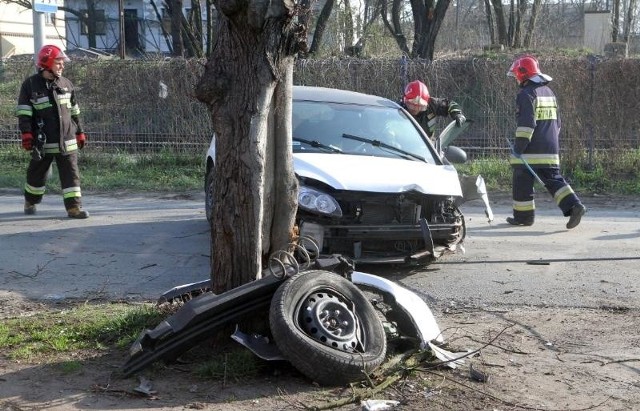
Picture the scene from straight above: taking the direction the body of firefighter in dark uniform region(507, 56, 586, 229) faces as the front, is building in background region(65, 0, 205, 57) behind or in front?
in front

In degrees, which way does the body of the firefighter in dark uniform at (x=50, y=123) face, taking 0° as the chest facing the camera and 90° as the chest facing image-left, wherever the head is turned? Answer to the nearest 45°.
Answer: approximately 315°

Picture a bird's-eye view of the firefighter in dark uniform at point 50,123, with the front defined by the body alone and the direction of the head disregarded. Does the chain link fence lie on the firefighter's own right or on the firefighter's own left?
on the firefighter's own left

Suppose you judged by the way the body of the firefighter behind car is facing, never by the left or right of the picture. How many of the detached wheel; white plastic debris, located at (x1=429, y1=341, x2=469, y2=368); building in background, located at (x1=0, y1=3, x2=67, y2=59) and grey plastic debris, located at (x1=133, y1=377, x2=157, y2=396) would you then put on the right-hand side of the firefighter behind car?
1

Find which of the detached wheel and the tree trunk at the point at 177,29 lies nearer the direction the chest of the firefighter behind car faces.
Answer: the detached wheel

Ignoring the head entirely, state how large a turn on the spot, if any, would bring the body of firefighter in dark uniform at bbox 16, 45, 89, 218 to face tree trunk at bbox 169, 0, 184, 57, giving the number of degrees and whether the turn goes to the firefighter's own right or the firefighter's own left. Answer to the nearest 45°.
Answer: approximately 135° to the firefighter's own left

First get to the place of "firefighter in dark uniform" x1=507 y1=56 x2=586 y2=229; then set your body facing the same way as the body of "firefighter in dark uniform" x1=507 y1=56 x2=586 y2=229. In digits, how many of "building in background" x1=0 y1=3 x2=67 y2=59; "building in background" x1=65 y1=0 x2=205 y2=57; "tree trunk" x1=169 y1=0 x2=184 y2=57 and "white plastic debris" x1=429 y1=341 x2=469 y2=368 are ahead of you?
3

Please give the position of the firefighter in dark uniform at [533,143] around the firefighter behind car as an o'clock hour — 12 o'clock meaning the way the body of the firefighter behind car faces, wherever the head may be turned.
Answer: The firefighter in dark uniform is roughly at 7 o'clock from the firefighter behind car.

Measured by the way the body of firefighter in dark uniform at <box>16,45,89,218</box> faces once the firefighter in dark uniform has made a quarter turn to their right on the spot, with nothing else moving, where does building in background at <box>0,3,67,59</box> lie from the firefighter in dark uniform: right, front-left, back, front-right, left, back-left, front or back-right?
back-right

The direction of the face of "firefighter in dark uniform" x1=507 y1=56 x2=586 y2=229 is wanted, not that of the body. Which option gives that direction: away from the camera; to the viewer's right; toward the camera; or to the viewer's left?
to the viewer's left

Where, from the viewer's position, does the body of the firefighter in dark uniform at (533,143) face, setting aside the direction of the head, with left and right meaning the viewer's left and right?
facing away from the viewer and to the left of the viewer

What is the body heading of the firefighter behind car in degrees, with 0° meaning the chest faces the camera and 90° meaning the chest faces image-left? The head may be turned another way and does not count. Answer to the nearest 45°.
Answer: approximately 45°

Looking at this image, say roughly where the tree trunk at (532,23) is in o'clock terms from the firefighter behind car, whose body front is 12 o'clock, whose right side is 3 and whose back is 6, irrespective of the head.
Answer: The tree trunk is roughly at 5 o'clock from the firefighter behind car.

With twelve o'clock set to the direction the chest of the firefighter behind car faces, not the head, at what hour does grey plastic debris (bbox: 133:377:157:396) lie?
The grey plastic debris is roughly at 11 o'clock from the firefighter behind car.
